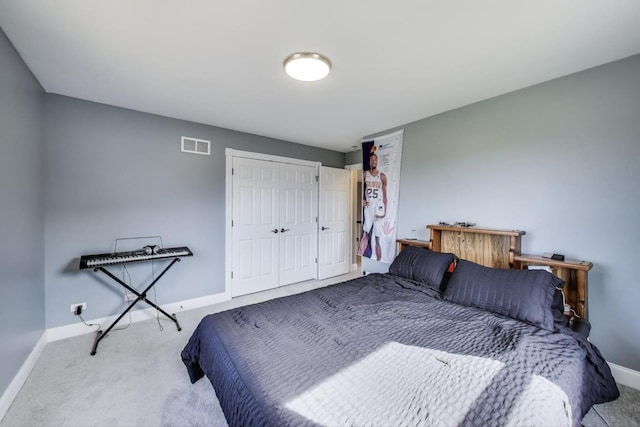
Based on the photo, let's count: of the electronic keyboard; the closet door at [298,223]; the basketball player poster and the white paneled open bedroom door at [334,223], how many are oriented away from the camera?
0

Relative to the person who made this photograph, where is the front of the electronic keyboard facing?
facing the viewer

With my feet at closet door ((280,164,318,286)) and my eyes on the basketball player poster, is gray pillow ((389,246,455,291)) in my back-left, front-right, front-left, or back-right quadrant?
front-right

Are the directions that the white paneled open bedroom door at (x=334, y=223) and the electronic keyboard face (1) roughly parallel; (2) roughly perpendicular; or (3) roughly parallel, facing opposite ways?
roughly parallel

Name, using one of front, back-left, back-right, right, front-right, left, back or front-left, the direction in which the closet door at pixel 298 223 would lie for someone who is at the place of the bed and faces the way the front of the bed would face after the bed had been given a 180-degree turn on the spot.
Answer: left

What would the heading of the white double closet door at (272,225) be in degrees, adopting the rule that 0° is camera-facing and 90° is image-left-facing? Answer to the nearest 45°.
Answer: approximately 315°

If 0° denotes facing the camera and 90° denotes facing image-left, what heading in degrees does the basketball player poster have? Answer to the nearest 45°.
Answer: approximately 45°

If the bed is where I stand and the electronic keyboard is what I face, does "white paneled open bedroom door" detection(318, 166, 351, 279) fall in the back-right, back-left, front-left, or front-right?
front-right

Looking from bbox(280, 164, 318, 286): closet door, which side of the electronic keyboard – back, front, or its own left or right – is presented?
left

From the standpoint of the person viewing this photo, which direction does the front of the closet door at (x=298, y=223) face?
facing the viewer and to the right of the viewer

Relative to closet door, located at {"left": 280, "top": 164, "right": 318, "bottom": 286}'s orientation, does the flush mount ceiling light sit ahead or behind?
ahead

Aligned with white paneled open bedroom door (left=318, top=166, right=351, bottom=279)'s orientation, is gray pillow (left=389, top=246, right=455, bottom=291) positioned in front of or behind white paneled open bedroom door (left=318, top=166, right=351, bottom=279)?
in front
